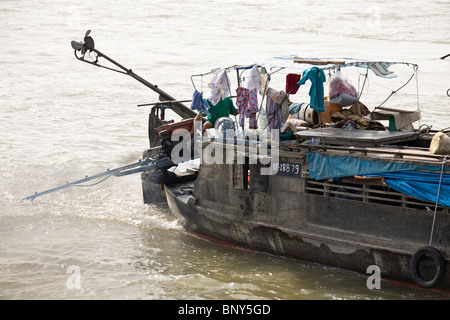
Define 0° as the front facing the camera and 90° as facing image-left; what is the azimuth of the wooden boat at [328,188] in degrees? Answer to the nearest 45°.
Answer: approximately 315°

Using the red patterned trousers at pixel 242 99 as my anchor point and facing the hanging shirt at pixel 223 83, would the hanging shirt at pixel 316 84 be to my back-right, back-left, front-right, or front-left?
back-right
